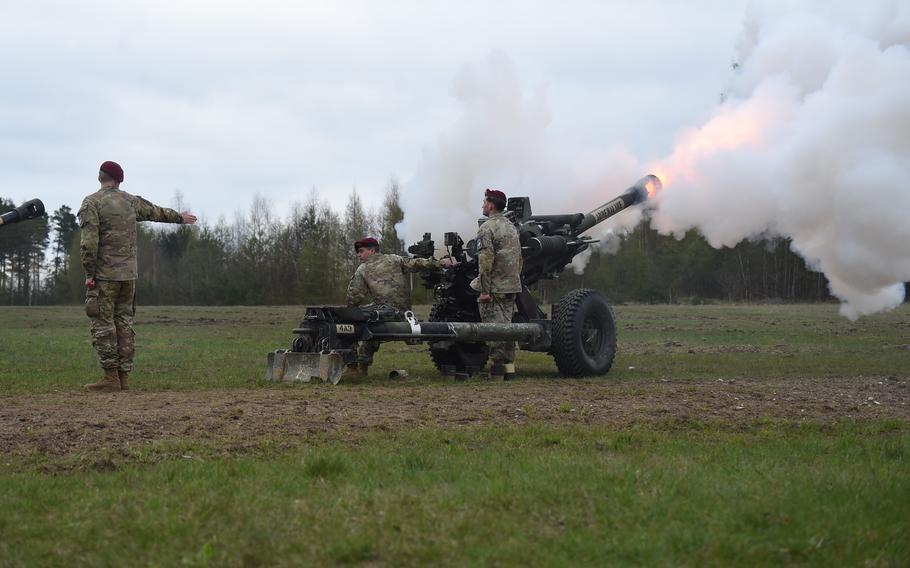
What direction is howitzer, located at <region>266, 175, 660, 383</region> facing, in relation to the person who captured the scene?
facing away from the viewer and to the right of the viewer

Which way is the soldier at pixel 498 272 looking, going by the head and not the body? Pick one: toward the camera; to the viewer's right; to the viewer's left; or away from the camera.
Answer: to the viewer's left

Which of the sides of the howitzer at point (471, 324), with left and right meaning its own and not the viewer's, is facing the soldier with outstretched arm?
back

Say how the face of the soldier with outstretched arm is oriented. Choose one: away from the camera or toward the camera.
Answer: away from the camera

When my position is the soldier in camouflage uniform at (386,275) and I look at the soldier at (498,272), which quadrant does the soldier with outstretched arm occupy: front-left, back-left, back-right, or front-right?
back-right
